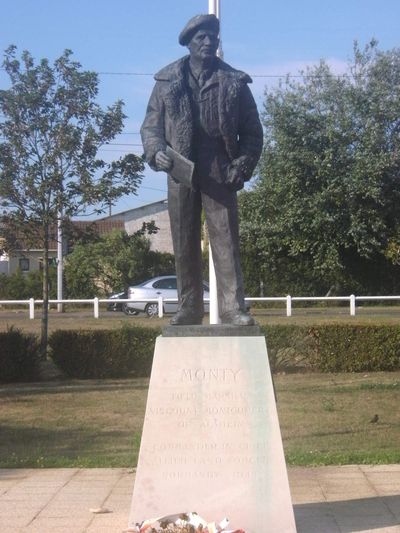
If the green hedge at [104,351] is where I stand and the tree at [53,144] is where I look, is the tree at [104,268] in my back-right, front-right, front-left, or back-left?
front-right

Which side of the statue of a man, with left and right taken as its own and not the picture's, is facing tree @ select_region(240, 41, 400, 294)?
back

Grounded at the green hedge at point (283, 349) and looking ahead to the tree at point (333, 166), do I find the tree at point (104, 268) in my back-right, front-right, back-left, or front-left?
front-left

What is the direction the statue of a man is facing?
toward the camera

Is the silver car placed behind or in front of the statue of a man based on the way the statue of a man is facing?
behind

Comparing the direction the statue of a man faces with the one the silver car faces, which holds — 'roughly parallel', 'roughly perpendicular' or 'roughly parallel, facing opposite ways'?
roughly perpendicular

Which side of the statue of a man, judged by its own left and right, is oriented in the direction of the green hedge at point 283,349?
back

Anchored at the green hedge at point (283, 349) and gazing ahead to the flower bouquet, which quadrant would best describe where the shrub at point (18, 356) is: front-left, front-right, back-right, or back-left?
front-right

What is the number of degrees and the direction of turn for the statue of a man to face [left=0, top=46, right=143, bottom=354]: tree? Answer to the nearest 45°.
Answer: approximately 180°
